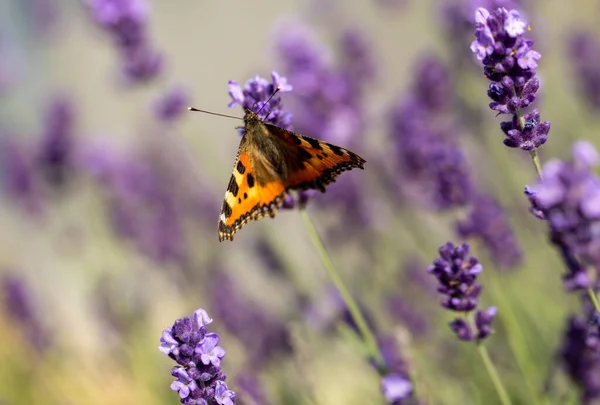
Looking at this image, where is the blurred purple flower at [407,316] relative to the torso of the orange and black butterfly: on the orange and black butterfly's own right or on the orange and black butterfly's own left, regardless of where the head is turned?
on the orange and black butterfly's own right

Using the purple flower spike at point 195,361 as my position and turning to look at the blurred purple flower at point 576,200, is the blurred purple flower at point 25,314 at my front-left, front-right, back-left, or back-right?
back-left

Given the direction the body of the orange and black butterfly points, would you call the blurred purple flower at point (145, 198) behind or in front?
in front

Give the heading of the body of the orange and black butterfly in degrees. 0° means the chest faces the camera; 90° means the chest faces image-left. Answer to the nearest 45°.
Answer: approximately 135°

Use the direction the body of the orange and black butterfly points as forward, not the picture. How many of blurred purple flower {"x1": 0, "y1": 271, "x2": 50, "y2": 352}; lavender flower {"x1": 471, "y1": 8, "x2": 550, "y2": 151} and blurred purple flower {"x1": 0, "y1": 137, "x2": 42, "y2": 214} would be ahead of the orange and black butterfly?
2

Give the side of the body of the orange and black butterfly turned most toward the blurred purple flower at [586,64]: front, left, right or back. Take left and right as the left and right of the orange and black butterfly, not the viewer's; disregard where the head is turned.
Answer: right
